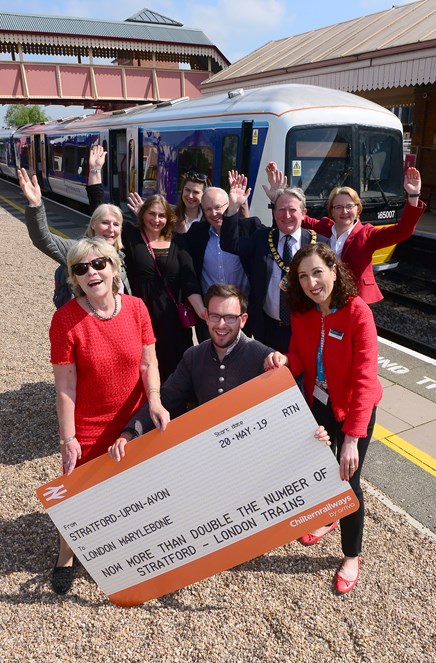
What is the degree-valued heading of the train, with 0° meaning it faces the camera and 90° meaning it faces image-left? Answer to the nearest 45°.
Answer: approximately 315°

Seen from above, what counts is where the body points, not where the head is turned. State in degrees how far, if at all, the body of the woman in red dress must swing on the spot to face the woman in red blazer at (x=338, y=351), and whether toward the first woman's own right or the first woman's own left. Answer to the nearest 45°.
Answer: approximately 90° to the first woman's own left

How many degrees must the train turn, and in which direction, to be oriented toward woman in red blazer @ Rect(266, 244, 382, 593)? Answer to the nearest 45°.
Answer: approximately 45° to its right

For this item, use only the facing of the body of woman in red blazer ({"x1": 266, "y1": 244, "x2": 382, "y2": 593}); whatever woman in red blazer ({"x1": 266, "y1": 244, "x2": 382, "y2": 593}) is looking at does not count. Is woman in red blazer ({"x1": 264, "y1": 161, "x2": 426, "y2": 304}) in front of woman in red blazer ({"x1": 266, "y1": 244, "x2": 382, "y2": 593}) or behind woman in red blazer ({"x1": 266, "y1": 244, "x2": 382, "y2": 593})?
behind

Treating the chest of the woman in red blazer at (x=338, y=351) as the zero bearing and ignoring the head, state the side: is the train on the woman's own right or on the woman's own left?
on the woman's own right

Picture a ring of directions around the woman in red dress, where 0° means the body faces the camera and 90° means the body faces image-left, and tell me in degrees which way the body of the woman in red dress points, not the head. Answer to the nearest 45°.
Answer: approximately 0°

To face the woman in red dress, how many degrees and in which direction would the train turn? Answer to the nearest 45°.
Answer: approximately 45° to its right

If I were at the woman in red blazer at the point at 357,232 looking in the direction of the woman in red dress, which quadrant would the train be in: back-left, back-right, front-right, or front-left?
back-right

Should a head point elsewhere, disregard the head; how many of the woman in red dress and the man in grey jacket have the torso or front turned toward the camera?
2

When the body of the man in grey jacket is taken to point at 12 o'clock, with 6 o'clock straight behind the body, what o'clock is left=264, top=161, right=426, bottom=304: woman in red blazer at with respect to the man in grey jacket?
The woman in red blazer is roughly at 7 o'clock from the man in grey jacket.
